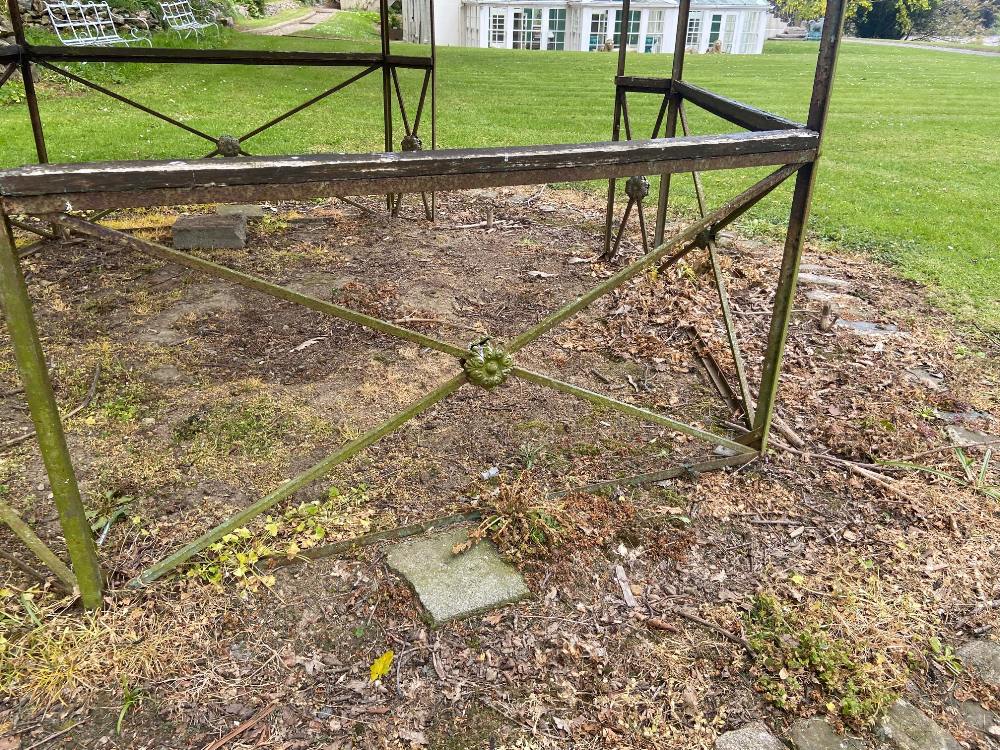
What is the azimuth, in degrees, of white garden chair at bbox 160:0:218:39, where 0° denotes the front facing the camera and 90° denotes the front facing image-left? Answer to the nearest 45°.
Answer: approximately 315°

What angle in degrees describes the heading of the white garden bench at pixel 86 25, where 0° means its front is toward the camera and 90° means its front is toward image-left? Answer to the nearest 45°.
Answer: approximately 315°

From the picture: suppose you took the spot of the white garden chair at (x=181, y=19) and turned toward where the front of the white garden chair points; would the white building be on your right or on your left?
on your left

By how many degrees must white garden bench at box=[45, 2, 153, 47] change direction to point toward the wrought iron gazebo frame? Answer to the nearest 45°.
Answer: approximately 45° to its right

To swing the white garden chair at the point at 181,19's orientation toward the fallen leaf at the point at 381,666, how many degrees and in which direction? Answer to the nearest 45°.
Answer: approximately 45° to its right

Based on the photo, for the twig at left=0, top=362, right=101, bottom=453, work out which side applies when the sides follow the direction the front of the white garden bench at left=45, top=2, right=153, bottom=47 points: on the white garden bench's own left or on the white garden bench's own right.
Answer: on the white garden bench's own right

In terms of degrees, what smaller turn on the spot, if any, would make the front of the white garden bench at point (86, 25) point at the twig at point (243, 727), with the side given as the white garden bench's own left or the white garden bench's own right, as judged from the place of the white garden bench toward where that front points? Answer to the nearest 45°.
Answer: approximately 45° to the white garden bench's own right
